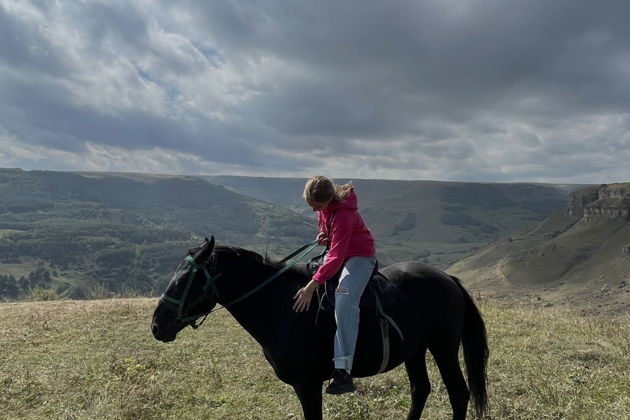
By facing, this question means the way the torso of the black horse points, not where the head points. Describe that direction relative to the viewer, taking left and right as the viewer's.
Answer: facing to the left of the viewer
